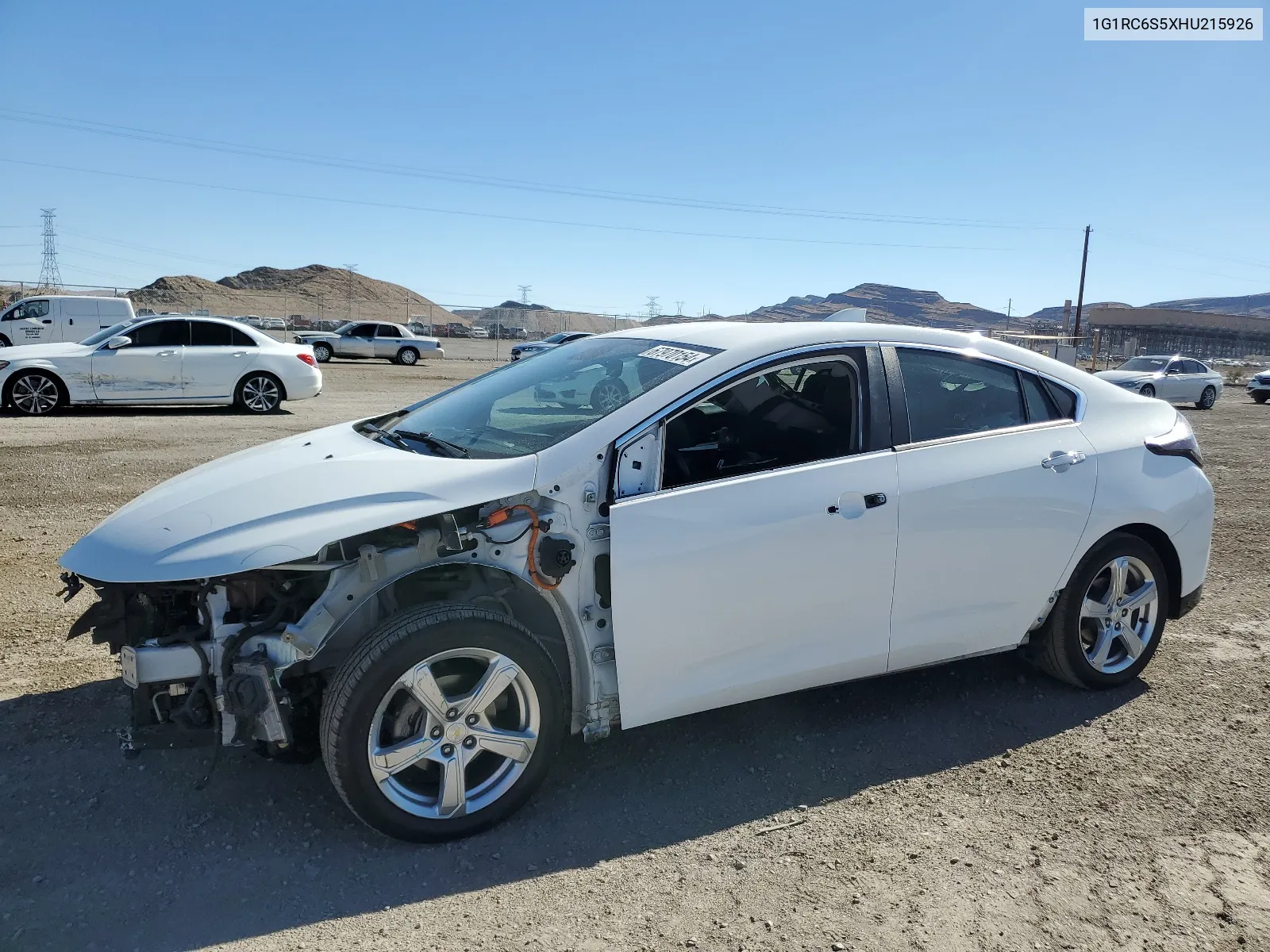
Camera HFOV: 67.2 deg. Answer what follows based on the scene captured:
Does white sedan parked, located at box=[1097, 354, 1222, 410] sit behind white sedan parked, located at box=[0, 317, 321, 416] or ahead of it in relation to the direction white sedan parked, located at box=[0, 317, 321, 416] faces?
behind

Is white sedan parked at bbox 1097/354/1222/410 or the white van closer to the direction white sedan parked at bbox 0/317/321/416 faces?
the white van

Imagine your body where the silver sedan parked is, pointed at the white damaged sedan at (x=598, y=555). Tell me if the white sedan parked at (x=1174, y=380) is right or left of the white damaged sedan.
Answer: left

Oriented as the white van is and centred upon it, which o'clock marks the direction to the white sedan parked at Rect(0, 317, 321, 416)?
The white sedan parked is roughly at 9 o'clock from the white van.

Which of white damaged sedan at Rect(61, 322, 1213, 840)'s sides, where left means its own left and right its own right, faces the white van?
right

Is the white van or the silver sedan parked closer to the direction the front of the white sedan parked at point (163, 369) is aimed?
the white van

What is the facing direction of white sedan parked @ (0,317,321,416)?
to the viewer's left
